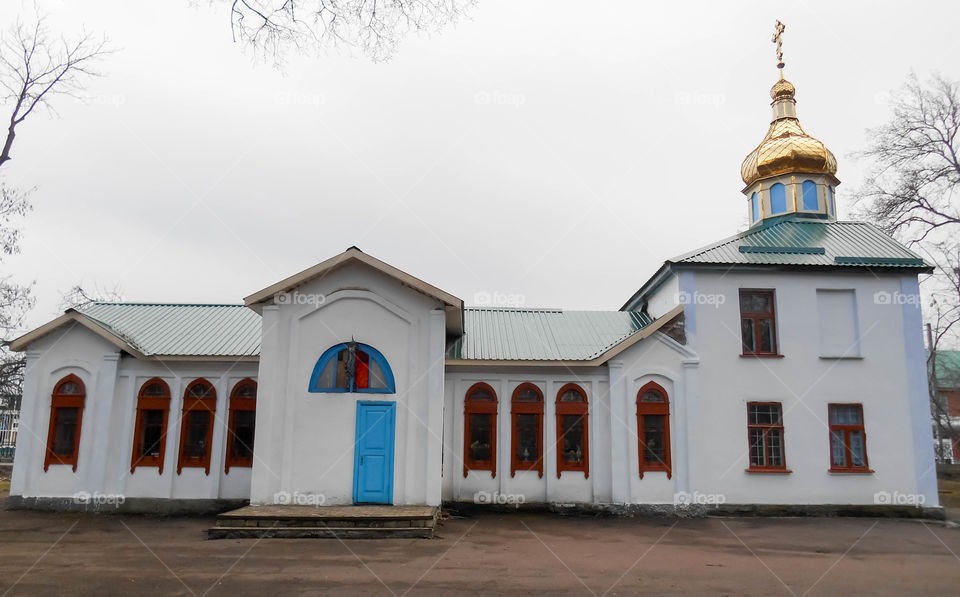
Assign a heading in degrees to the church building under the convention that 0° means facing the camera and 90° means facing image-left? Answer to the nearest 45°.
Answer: approximately 0°
